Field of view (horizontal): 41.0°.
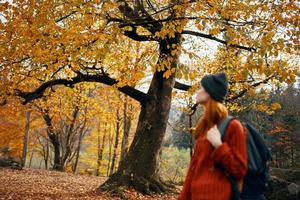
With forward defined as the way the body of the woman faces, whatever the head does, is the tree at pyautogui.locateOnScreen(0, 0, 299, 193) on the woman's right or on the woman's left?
on the woman's right

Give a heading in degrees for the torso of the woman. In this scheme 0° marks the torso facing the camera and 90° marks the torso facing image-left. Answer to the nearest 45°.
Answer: approximately 90°

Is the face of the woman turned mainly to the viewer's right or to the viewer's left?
to the viewer's left
